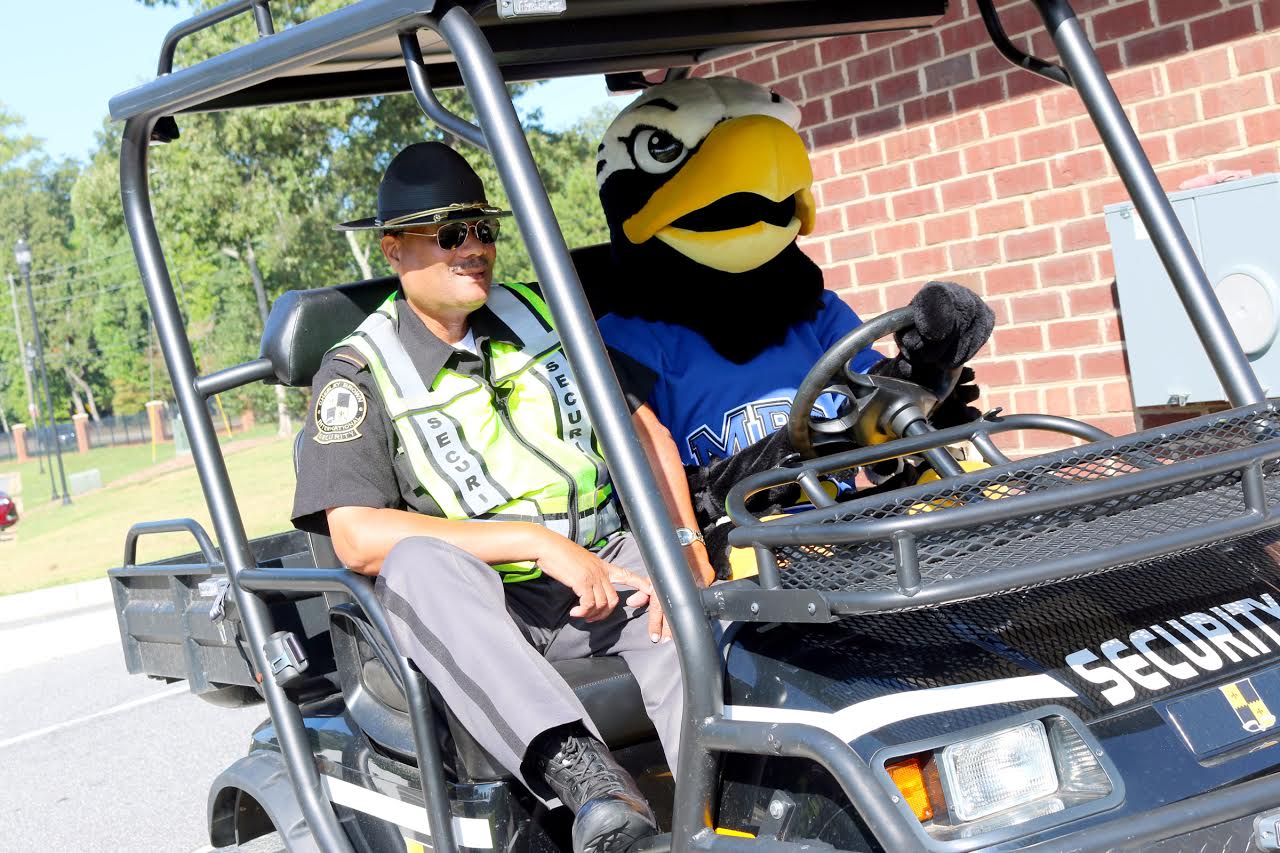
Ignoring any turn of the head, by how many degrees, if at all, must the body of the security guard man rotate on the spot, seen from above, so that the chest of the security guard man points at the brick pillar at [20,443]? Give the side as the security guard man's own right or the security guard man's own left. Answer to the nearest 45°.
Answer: approximately 135° to the security guard man's own left

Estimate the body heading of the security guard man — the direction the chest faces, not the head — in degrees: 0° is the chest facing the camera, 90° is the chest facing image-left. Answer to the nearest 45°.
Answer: approximately 315°

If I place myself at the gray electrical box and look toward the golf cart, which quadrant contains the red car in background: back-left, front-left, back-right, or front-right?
back-right

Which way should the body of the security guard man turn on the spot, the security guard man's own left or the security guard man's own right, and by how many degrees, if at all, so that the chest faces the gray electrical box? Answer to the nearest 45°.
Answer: approximately 90° to the security guard man's own left

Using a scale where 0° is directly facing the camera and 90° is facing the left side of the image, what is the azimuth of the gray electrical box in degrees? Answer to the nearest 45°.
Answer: approximately 45°

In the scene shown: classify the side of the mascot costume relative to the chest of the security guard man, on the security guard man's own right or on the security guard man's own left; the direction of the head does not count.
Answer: on the security guard man's own left

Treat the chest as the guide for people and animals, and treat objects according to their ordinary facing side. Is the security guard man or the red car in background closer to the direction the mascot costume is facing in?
the security guard man

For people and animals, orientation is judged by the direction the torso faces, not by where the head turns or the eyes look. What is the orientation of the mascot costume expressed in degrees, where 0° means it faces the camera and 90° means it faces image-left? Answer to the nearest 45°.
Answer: approximately 315°

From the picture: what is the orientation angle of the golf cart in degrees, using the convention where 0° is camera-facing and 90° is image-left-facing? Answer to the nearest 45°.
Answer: approximately 315°
